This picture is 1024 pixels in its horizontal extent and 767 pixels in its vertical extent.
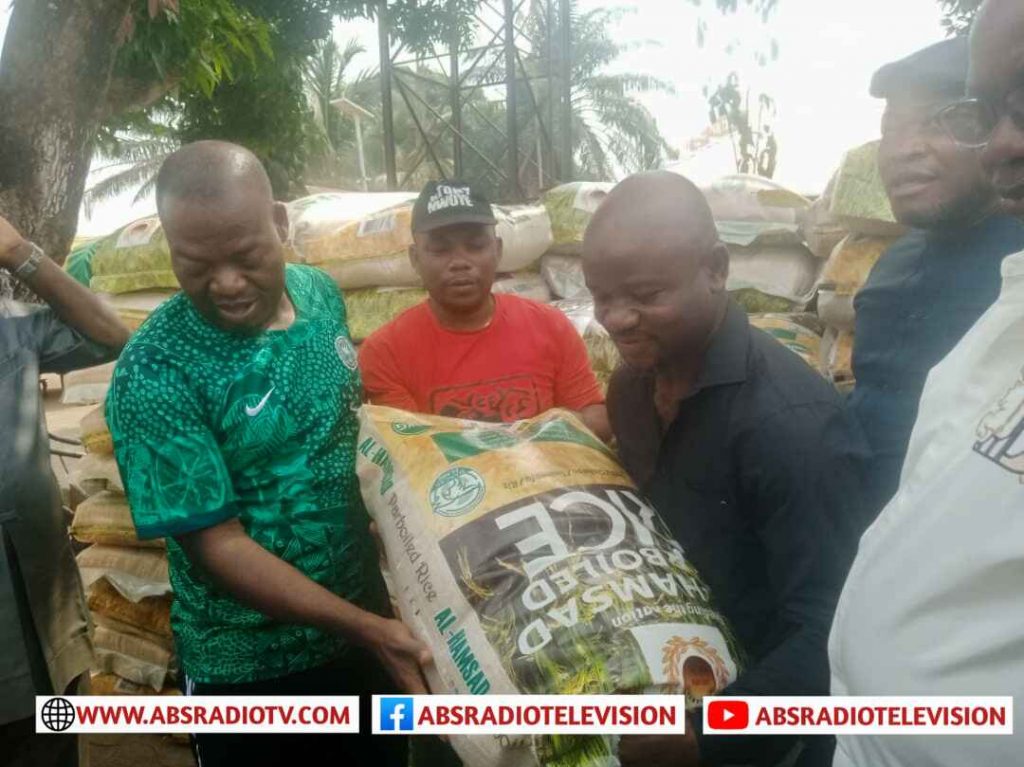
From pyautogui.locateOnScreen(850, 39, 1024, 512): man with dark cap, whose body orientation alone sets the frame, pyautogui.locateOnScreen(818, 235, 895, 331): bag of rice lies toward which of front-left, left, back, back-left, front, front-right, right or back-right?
back-right

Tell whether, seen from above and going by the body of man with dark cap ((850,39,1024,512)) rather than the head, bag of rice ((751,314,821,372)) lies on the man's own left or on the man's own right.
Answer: on the man's own right

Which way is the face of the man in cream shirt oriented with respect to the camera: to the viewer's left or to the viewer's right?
to the viewer's left

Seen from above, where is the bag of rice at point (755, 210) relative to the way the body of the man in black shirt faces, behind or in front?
behind

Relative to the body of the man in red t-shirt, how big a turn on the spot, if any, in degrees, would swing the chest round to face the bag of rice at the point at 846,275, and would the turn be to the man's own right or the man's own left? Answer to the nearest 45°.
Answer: approximately 135° to the man's own left

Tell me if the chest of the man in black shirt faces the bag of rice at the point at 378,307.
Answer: no

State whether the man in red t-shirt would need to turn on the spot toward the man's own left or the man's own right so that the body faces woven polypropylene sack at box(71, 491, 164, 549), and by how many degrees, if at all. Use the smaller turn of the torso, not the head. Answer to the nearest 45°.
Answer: approximately 135° to the man's own right

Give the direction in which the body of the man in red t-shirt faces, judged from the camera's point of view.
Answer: toward the camera

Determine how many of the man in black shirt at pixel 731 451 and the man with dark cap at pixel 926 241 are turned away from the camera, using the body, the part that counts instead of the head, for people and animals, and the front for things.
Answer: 0

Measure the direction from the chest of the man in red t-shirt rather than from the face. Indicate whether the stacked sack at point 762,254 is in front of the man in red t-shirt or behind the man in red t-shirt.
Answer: behind

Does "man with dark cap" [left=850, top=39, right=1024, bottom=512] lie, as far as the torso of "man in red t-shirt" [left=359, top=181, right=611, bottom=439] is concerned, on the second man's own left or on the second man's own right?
on the second man's own left

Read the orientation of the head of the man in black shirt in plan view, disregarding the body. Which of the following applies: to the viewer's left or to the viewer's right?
to the viewer's left

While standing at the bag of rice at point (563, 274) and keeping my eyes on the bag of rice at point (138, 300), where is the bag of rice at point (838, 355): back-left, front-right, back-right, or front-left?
back-left

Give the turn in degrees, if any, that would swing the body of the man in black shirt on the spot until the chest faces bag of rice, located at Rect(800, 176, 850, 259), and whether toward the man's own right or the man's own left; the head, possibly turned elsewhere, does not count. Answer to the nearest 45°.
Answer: approximately 135° to the man's own right

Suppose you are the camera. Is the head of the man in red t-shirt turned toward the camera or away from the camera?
toward the camera

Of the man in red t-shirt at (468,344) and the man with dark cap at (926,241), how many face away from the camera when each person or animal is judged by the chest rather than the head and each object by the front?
0

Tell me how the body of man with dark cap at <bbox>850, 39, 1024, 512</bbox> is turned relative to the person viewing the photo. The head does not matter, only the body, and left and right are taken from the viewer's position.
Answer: facing the viewer and to the left of the viewer
